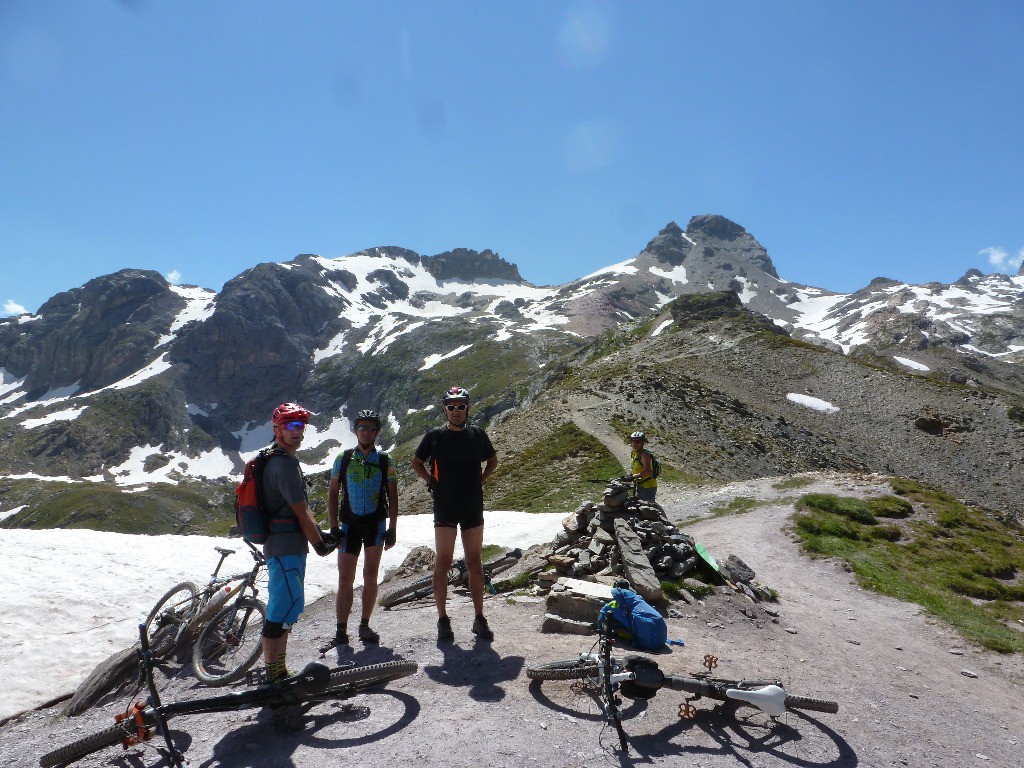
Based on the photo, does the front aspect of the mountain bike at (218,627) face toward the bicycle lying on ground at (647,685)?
yes

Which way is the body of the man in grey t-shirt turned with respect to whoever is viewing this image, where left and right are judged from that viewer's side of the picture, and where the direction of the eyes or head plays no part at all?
facing to the right of the viewer

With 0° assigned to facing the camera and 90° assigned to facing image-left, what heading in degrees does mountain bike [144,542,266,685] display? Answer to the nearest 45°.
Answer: approximately 315°

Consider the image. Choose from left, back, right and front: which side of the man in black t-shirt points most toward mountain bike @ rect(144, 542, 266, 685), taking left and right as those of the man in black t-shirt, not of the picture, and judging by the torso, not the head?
right

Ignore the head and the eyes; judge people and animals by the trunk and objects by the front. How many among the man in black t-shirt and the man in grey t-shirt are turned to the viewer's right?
1

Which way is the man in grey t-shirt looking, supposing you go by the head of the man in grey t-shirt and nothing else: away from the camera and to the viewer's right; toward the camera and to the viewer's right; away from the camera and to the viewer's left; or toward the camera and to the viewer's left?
toward the camera and to the viewer's right

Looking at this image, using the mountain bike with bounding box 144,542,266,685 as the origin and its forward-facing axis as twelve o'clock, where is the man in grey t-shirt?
The man in grey t-shirt is roughly at 1 o'clock from the mountain bike.

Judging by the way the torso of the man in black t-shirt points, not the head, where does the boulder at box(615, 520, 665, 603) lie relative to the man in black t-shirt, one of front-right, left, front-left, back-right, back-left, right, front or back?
back-left
